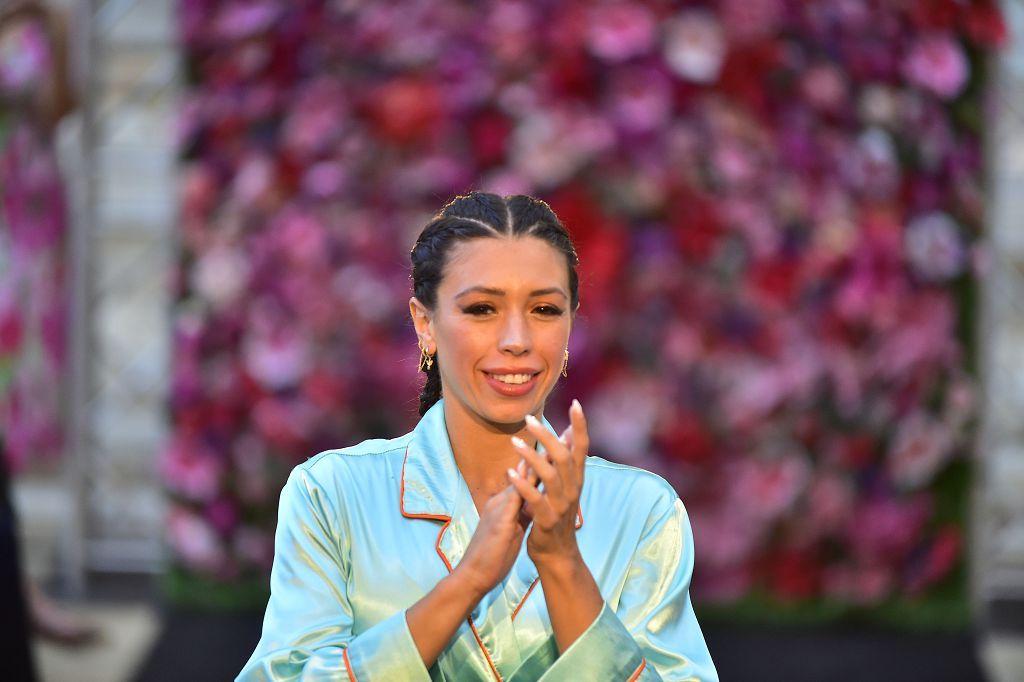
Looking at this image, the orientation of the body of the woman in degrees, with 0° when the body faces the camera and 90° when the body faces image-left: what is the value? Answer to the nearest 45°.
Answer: approximately 0°

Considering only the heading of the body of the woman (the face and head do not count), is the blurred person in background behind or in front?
behind

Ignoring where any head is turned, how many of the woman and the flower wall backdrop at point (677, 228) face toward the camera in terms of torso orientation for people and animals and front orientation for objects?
2

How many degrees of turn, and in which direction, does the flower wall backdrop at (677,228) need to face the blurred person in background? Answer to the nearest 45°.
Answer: approximately 90° to its right

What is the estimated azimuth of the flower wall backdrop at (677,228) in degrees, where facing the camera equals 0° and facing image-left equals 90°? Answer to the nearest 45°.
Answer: approximately 0°

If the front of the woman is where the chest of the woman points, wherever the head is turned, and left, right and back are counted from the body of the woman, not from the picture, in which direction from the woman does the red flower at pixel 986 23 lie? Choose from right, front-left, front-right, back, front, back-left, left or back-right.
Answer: back-left
